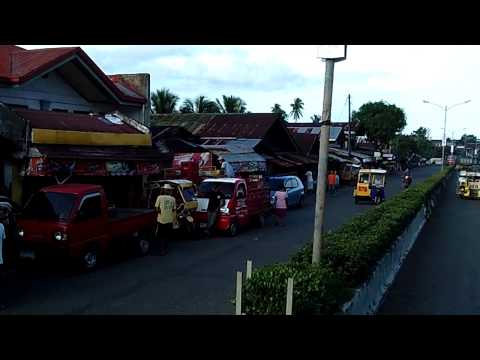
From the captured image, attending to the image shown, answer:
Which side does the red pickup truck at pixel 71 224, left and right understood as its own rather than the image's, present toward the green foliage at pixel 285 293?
left

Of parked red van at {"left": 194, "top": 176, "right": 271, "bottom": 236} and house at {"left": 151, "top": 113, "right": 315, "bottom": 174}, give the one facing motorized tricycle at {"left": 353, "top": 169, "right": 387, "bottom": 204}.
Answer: the house

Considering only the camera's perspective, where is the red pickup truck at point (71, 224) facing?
facing the viewer and to the left of the viewer

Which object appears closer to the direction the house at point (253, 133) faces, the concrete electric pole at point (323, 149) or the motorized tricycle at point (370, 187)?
the motorized tricycle

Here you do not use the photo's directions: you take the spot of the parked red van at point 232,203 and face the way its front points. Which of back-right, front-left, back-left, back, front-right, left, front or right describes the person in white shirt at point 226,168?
back-right

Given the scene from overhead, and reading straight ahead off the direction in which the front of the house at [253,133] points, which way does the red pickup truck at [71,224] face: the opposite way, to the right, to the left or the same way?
to the right

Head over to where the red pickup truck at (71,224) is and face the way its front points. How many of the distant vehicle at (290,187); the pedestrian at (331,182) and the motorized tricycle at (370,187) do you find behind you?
3

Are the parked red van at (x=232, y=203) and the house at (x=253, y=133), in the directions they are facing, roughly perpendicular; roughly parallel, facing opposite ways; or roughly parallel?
roughly perpendicular

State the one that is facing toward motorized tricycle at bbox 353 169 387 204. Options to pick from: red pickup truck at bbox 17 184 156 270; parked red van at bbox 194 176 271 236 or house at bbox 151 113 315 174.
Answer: the house

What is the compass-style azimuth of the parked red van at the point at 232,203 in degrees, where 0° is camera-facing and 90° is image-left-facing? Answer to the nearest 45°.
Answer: approximately 45°

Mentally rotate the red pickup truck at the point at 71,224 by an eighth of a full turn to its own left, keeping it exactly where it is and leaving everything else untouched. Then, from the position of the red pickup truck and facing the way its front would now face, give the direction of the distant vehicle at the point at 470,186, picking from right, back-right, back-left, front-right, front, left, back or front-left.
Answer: back-left

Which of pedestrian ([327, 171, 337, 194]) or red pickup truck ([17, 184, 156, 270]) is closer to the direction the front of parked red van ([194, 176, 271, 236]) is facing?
the red pickup truck

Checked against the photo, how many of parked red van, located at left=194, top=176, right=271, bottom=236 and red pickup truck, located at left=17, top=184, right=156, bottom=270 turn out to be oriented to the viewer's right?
0

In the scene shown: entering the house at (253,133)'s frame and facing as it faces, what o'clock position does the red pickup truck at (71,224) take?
The red pickup truck is roughly at 2 o'clock from the house.

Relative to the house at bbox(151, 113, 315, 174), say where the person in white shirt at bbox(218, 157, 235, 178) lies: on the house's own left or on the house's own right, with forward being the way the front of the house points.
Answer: on the house's own right
